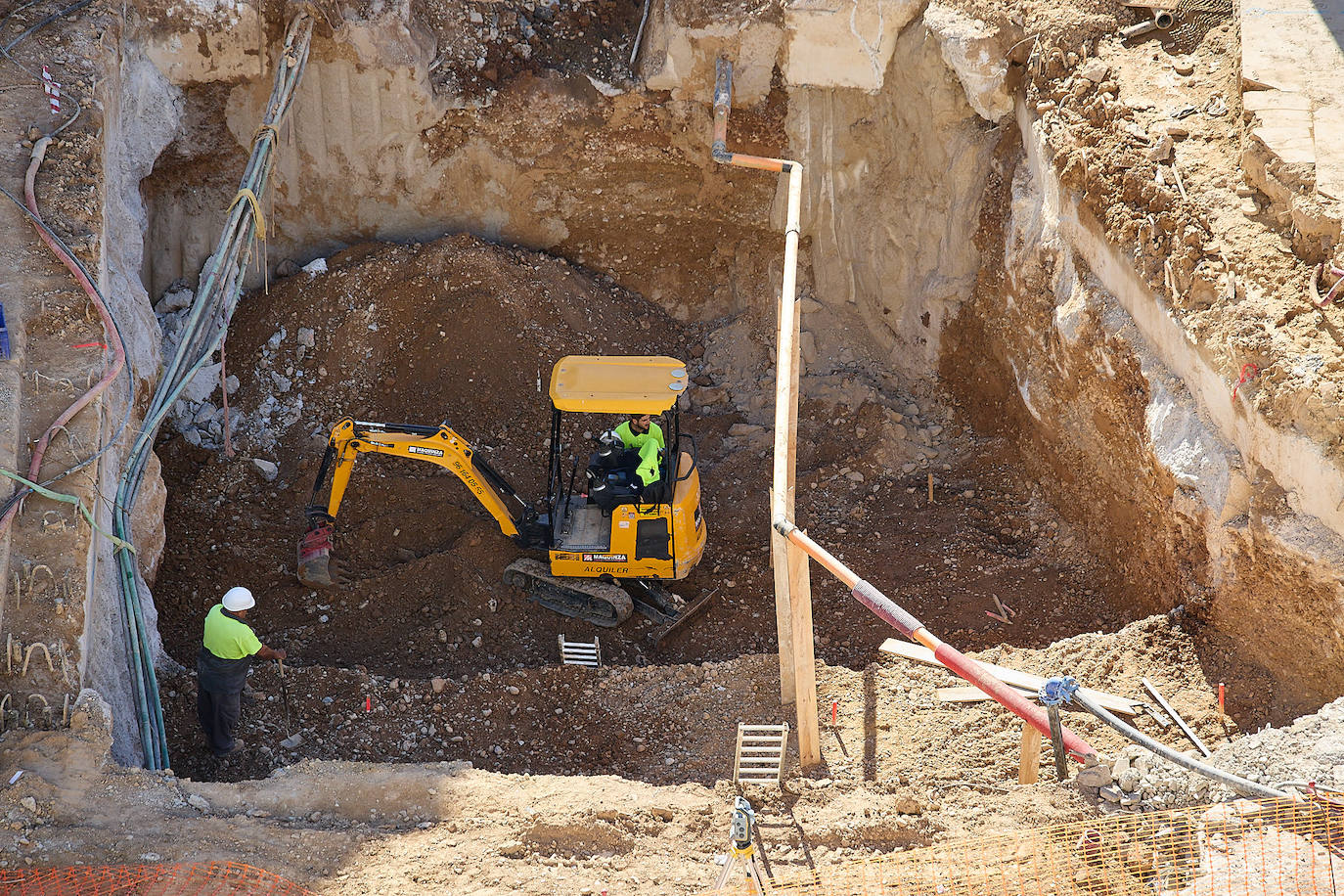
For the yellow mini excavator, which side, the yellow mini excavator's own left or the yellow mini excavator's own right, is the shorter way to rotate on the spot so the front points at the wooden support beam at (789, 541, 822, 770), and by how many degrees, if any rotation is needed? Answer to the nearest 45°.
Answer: approximately 90° to the yellow mini excavator's own left

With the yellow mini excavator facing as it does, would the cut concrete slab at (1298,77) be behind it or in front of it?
behind

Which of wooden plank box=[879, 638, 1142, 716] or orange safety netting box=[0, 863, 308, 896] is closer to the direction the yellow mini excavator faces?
the orange safety netting

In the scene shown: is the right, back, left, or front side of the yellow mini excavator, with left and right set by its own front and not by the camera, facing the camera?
left

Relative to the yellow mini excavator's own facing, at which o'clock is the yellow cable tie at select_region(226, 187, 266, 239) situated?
The yellow cable tie is roughly at 1 o'clock from the yellow mini excavator.

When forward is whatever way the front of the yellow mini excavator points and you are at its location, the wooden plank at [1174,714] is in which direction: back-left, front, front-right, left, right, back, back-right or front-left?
back-left
